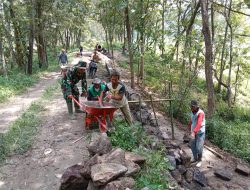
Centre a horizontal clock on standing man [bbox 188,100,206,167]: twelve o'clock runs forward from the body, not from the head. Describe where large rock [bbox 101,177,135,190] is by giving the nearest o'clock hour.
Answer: The large rock is roughly at 11 o'clock from the standing man.

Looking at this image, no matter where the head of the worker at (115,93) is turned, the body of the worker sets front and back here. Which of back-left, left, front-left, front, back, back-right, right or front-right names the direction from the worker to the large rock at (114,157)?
front-left

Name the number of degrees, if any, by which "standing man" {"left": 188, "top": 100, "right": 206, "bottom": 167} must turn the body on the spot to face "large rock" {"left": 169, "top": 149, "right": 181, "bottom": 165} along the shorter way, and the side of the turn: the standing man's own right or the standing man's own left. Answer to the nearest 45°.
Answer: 0° — they already face it

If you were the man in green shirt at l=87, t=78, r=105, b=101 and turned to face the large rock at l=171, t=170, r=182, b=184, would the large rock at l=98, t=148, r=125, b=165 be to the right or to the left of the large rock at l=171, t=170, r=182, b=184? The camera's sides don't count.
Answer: right

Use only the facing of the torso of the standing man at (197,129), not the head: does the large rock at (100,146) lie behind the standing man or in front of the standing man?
in front

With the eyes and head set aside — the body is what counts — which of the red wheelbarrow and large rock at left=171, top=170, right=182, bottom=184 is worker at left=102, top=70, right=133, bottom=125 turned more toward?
the red wheelbarrow

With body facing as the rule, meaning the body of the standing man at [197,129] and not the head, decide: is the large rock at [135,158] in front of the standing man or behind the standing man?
in front

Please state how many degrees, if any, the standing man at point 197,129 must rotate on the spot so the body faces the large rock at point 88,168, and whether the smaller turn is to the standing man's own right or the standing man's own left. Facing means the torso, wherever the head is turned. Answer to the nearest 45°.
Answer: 0° — they already face it

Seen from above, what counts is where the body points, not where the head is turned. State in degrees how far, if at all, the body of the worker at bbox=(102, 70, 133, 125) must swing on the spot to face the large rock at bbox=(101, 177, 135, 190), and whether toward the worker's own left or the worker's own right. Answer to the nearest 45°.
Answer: approximately 45° to the worker's own left

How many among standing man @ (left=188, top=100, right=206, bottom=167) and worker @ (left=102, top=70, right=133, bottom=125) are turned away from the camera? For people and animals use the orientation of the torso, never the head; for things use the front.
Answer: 0

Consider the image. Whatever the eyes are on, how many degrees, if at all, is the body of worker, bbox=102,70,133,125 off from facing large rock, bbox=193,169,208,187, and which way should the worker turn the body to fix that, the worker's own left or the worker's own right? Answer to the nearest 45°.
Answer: approximately 135° to the worker's own left

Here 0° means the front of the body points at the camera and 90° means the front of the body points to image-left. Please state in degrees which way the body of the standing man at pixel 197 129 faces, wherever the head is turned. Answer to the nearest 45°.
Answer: approximately 45°

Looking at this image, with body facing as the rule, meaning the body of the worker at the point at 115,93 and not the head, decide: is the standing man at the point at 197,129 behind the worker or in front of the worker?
behind

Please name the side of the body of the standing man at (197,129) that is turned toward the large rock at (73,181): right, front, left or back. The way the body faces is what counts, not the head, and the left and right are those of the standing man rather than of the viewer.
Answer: front

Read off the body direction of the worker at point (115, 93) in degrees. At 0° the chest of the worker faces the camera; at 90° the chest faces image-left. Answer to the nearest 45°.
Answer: approximately 45°
